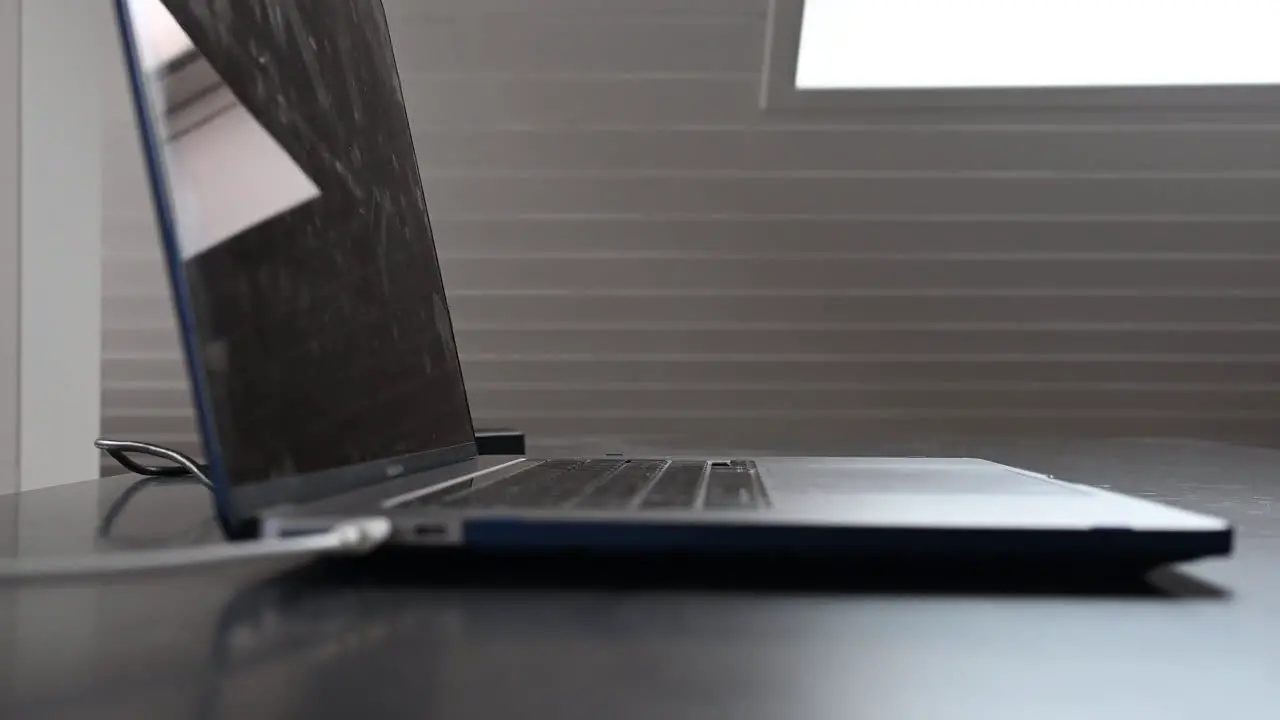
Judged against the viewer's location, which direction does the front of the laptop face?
facing to the right of the viewer
